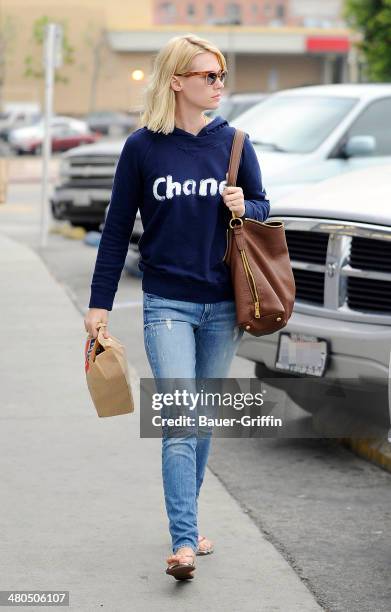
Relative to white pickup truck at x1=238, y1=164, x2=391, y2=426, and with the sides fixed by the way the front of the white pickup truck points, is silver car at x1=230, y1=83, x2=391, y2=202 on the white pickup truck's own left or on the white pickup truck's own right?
on the white pickup truck's own right

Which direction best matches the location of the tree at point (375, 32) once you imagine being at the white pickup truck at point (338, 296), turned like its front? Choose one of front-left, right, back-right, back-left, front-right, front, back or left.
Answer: back-right

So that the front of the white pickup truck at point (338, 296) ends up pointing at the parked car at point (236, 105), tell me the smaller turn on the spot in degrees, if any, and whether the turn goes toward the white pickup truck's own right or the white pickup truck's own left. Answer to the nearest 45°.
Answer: approximately 135° to the white pickup truck's own right

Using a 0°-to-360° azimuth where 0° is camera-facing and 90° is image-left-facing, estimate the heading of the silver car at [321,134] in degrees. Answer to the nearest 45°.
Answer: approximately 45°

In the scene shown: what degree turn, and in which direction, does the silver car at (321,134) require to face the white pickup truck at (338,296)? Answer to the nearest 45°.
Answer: approximately 45° to its left

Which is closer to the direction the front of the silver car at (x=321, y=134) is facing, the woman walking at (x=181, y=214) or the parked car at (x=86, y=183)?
the woman walking

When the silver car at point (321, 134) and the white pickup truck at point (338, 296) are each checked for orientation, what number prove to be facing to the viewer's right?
0

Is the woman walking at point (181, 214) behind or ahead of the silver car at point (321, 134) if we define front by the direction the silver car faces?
ahead

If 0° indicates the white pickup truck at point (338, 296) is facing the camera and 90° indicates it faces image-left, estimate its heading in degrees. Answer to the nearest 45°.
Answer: approximately 45°

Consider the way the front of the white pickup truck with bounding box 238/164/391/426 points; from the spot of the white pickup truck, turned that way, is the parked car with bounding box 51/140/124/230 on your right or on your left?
on your right

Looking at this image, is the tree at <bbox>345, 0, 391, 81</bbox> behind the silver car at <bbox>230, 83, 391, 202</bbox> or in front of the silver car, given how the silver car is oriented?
behind
